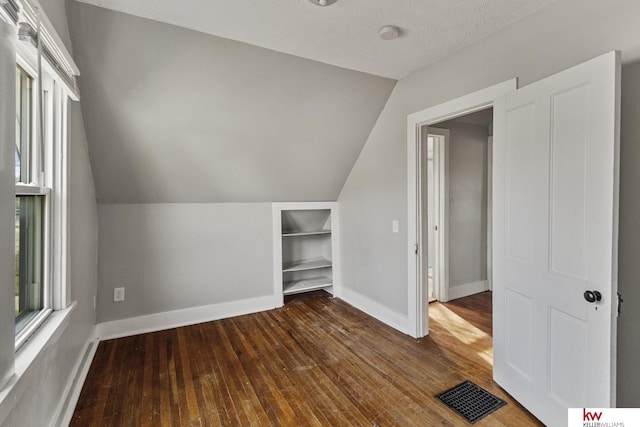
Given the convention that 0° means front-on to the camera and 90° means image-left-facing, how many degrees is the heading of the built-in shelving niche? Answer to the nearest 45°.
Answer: approximately 315°

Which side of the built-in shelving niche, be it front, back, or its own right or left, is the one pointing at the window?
right

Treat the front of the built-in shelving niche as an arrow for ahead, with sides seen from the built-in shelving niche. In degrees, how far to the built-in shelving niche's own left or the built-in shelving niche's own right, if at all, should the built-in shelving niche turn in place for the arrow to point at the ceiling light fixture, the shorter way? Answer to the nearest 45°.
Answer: approximately 45° to the built-in shelving niche's own right

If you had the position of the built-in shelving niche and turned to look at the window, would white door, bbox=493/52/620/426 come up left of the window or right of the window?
left
